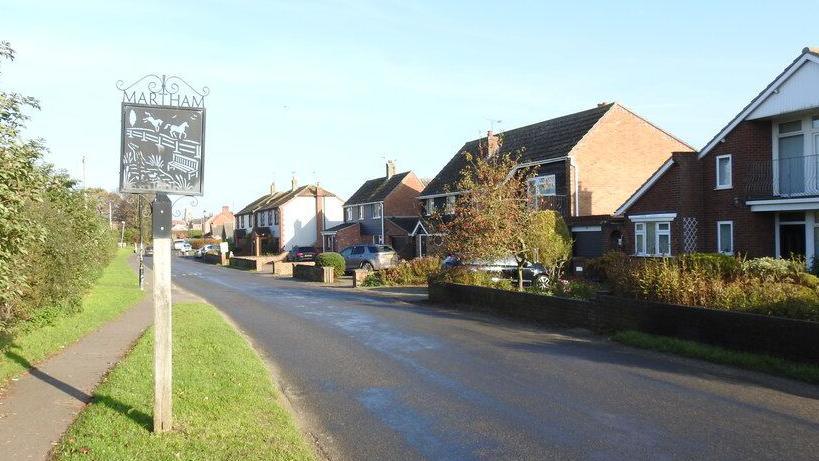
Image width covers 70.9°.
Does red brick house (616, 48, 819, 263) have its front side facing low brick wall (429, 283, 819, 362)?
yes

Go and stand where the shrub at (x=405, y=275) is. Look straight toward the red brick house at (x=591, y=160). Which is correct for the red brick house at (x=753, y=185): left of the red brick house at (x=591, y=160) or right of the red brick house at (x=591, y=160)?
right

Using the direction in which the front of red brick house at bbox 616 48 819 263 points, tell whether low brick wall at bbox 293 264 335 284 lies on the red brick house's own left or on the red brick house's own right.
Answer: on the red brick house's own right

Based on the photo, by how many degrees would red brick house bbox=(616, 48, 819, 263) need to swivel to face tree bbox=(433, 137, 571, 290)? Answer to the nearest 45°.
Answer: approximately 45° to its right

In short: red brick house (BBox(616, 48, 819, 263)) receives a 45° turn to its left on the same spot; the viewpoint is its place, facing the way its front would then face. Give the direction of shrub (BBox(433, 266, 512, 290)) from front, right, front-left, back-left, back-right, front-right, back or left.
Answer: right

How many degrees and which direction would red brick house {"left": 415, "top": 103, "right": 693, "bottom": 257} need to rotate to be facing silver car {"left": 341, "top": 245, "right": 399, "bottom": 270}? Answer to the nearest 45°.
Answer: approximately 45° to its right

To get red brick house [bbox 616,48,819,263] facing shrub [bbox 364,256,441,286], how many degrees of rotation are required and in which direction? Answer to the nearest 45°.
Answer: approximately 90° to its right

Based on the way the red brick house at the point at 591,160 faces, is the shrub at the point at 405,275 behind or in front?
in front

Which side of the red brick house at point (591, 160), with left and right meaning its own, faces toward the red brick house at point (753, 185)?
left

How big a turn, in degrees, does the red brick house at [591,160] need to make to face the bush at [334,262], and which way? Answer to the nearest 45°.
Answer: approximately 45° to its right

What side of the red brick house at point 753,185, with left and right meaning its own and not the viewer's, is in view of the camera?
front

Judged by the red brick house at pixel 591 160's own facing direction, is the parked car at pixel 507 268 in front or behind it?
in front

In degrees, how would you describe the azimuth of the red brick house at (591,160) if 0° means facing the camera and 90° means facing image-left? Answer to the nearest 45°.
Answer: approximately 45°

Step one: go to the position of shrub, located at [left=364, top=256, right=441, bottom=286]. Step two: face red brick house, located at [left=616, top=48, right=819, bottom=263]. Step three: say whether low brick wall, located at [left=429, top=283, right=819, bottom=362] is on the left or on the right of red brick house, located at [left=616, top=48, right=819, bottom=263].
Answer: right

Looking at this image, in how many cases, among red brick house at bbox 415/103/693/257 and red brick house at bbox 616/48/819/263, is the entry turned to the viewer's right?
0

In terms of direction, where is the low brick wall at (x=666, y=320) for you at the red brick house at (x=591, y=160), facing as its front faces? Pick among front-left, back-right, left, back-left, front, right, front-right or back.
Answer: front-left

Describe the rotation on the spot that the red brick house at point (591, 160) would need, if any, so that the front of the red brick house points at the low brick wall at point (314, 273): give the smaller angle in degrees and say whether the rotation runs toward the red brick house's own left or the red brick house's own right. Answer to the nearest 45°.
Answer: approximately 45° to the red brick house's own right

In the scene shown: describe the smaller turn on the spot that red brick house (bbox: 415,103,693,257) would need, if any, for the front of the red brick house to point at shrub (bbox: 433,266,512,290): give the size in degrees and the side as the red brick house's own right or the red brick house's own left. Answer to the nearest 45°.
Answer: approximately 45° to the red brick house's own left
